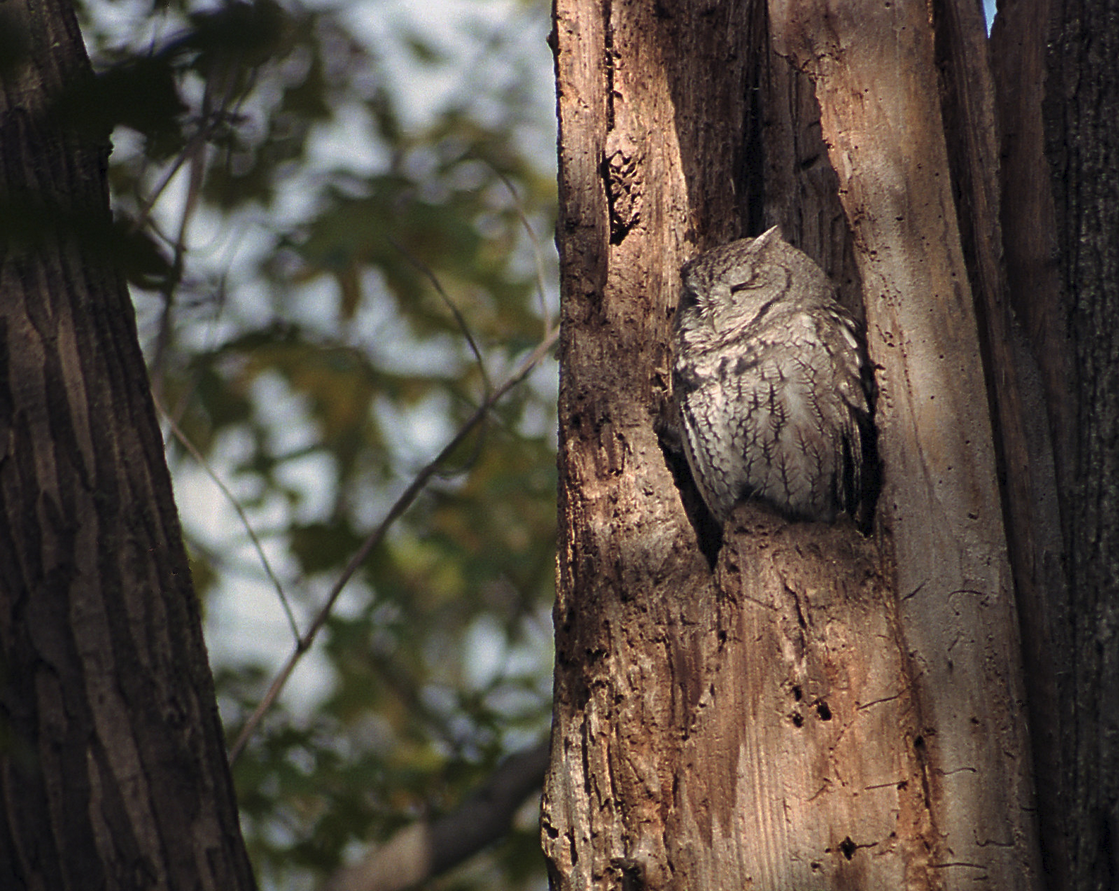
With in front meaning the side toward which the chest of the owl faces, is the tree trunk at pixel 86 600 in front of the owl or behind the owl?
in front

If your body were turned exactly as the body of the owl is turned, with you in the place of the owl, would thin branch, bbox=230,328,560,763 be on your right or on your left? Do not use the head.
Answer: on your right

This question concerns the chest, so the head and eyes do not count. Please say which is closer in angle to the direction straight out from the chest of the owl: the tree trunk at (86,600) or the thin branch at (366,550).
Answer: the tree trunk

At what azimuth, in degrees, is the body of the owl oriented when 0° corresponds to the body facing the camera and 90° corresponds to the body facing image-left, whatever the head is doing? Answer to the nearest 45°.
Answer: approximately 45°

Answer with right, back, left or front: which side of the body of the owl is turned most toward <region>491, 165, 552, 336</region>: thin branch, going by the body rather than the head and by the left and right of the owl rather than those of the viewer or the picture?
right

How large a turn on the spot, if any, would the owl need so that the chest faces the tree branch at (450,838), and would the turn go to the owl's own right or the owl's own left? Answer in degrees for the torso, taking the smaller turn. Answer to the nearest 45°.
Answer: approximately 90° to the owl's own right
